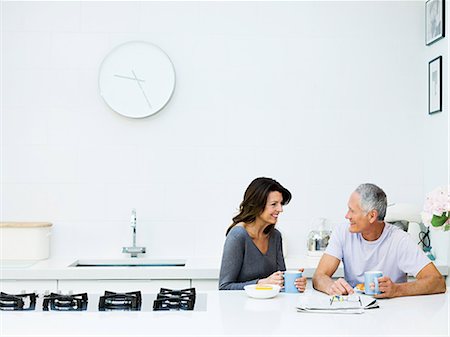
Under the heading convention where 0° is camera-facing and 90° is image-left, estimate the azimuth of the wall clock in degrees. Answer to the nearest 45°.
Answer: approximately 0°

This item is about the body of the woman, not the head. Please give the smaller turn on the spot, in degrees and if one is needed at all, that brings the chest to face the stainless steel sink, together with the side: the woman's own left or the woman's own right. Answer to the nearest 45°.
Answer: approximately 180°

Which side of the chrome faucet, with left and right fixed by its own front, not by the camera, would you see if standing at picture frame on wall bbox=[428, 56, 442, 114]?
left

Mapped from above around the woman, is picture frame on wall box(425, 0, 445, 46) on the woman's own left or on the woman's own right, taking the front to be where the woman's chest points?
on the woman's own left

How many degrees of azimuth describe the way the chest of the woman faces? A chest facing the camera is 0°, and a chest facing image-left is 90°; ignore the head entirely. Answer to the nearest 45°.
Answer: approximately 315°

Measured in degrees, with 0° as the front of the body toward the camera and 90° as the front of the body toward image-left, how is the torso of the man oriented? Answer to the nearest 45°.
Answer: approximately 0°
